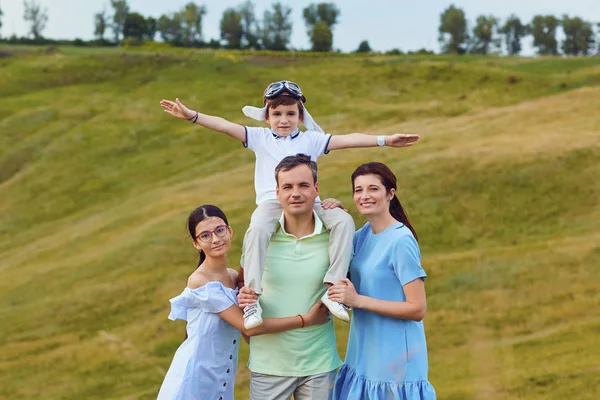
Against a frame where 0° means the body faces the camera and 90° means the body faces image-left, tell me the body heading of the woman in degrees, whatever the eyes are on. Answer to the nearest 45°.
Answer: approximately 45°

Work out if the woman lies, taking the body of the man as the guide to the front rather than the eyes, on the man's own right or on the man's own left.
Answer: on the man's own left

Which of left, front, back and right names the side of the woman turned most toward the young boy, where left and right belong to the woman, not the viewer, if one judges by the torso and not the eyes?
right

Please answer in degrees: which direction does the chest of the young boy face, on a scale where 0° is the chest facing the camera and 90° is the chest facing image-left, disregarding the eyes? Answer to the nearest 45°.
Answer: approximately 0°

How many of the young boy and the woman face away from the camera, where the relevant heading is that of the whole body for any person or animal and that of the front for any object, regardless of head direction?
0

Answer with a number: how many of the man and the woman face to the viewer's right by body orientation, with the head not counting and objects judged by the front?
0
